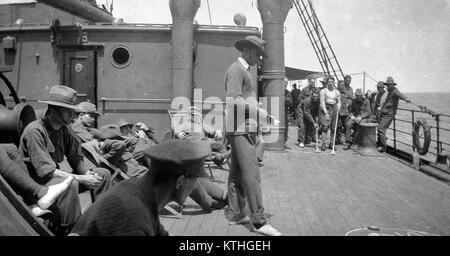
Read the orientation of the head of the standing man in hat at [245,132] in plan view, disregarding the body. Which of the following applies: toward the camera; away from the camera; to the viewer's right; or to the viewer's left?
to the viewer's right

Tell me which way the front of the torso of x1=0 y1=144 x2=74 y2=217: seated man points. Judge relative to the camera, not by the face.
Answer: to the viewer's right

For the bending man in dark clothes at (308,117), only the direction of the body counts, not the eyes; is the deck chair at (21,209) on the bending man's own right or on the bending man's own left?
on the bending man's own right

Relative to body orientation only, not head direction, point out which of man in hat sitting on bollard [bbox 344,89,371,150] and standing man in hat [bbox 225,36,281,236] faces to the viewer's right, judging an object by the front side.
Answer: standing man in hat [bbox 225,36,281,236]

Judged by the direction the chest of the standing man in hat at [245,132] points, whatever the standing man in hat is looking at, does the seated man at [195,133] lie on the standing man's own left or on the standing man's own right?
on the standing man's own left

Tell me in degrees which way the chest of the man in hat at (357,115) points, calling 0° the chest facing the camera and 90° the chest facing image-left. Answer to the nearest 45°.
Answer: approximately 45°

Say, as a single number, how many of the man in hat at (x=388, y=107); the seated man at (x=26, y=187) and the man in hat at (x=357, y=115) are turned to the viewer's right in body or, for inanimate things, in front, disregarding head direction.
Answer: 1

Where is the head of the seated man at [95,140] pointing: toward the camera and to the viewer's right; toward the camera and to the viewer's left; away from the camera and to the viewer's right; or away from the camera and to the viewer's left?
toward the camera and to the viewer's right
